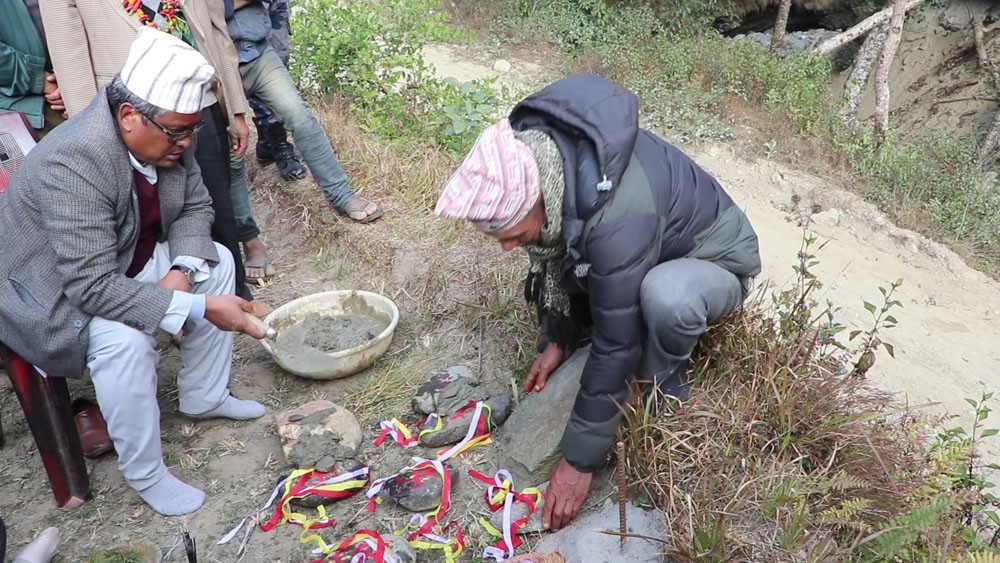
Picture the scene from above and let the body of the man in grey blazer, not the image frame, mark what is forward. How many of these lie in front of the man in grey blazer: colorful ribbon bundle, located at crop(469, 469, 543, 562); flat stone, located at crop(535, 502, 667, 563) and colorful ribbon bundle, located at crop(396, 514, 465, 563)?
3

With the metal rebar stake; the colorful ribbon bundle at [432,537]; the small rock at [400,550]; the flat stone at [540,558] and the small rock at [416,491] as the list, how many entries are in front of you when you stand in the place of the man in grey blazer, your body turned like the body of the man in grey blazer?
5

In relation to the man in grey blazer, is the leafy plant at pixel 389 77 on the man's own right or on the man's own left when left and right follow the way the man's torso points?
on the man's own left

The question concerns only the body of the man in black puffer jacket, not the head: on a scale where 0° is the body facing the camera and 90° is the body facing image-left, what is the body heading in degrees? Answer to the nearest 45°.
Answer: approximately 45°

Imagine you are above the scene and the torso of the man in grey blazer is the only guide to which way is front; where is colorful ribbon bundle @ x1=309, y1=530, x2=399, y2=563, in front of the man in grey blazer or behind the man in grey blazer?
in front

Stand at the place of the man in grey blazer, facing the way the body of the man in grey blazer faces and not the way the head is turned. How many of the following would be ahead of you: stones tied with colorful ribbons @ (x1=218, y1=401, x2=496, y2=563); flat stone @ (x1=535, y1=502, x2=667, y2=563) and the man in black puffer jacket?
3

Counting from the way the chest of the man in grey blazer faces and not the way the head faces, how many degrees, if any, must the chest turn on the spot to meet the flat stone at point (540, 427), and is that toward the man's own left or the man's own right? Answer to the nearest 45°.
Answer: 0° — they already face it

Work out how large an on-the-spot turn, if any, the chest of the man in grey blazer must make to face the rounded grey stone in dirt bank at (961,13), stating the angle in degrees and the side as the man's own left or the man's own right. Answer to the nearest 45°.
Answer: approximately 45° to the man's own left

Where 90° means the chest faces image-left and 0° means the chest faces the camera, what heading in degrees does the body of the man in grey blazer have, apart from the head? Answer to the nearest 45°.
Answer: approximately 315°

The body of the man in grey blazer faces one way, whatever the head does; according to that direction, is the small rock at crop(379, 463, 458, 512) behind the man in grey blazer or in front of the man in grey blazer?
in front

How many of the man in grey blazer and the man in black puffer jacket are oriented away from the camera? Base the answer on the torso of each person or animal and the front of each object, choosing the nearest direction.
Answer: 0

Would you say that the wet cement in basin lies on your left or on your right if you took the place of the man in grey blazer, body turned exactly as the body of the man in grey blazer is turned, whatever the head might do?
on your left
